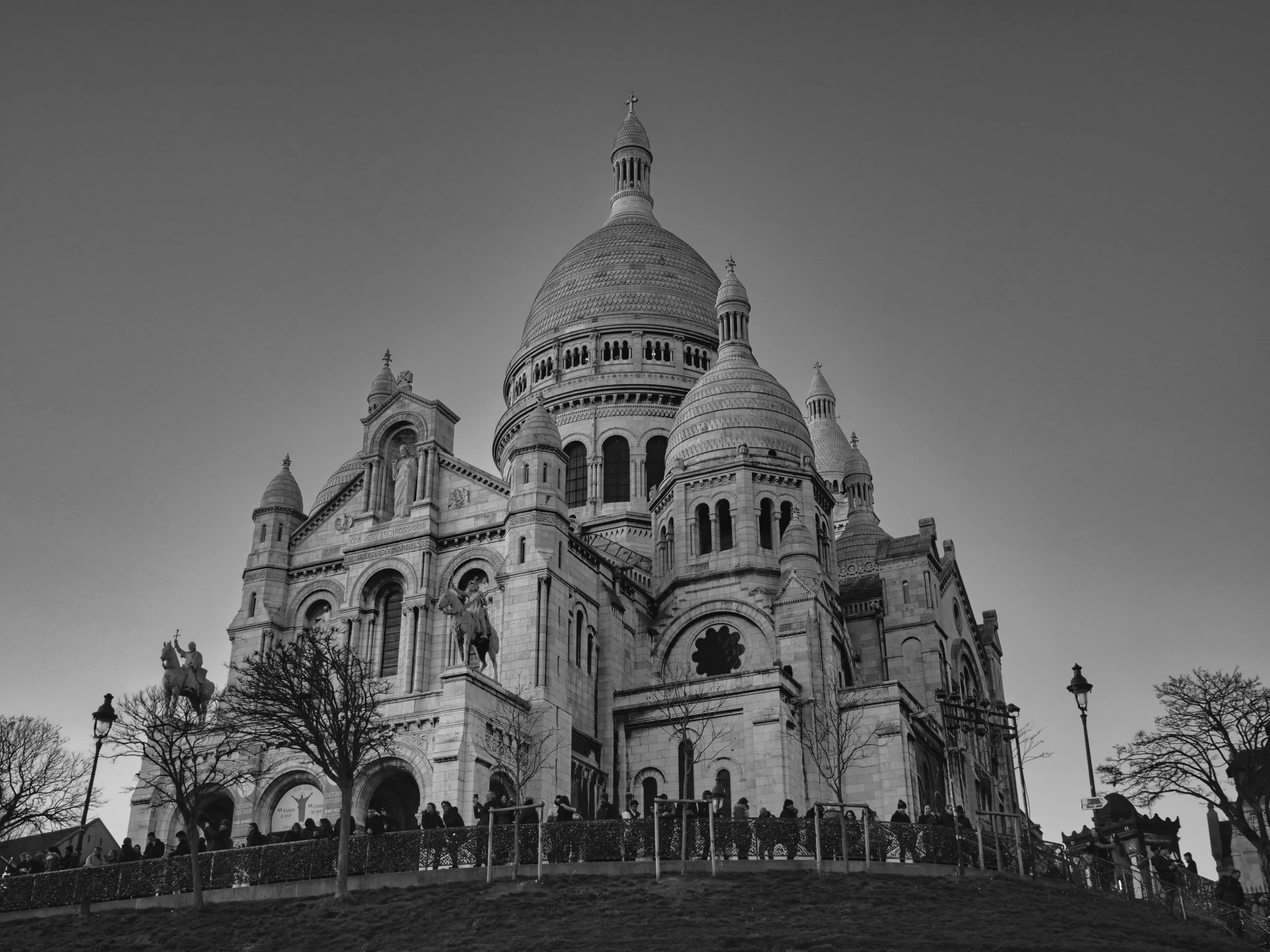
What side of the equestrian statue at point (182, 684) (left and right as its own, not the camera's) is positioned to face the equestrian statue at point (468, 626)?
left

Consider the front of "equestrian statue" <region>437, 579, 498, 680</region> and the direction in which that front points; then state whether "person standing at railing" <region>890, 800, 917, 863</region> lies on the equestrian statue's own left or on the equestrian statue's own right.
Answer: on the equestrian statue's own left

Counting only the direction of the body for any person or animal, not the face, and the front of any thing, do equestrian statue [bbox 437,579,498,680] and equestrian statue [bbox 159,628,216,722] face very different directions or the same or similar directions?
same or similar directions

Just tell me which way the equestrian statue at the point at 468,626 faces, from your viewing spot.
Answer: facing the viewer and to the left of the viewer

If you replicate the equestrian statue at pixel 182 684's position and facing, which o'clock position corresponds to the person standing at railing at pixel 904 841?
The person standing at railing is roughly at 9 o'clock from the equestrian statue.

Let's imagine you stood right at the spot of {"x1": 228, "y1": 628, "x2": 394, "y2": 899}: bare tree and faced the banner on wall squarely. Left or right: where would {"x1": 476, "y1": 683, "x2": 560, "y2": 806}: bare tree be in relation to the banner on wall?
right

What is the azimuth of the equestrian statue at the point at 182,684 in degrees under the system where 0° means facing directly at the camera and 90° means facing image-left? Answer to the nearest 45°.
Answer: approximately 45°

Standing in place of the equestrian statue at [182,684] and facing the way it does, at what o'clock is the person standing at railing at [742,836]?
The person standing at railing is roughly at 9 o'clock from the equestrian statue.

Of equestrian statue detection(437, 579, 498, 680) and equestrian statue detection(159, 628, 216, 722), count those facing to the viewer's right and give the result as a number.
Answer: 0

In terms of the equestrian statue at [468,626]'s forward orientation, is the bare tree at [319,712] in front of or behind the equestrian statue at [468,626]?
in front
